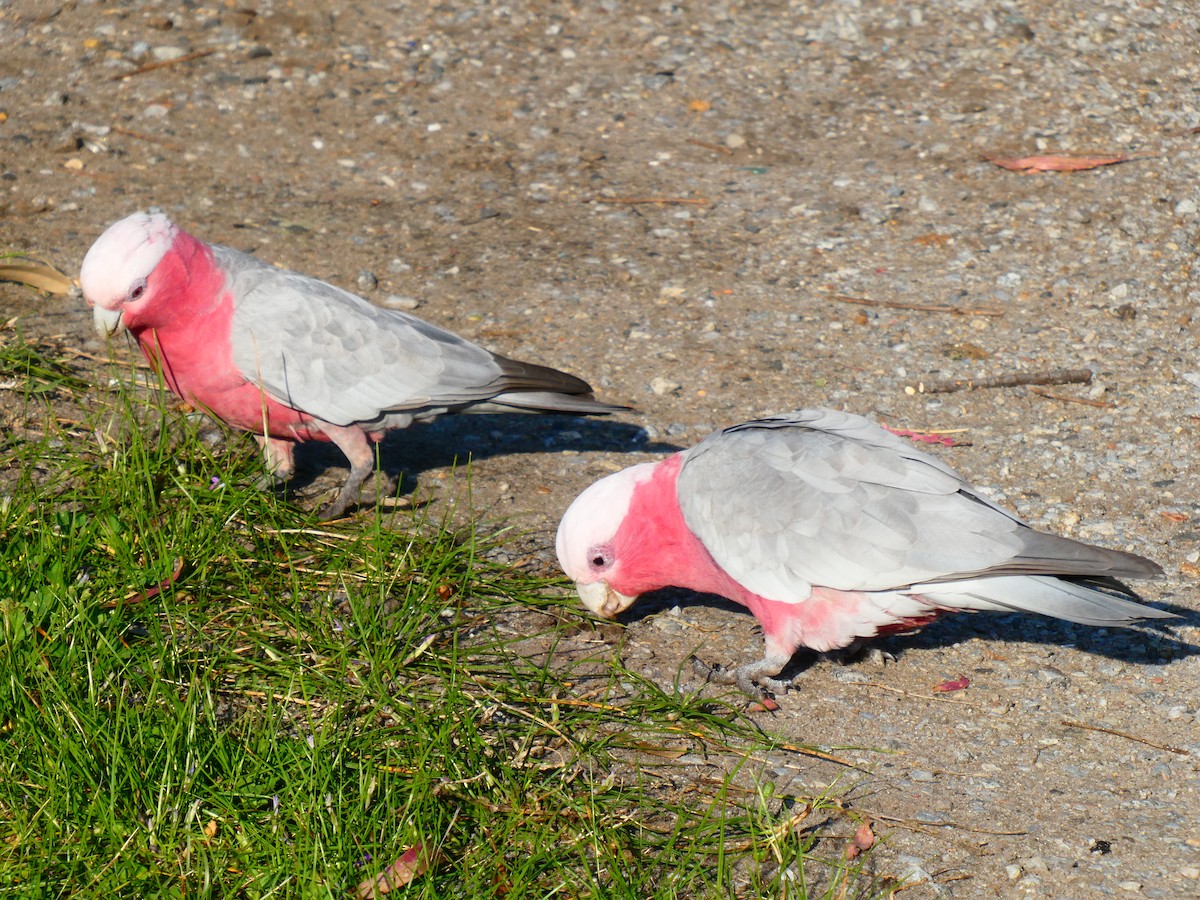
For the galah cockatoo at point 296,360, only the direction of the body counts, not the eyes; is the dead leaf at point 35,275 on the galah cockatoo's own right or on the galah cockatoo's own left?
on the galah cockatoo's own right

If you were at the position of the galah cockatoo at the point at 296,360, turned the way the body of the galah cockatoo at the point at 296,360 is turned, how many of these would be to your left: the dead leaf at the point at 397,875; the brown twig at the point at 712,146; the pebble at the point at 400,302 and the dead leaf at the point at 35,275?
1

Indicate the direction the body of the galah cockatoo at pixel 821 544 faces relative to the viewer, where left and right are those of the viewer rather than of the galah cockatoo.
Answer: facing to the left of the viewer

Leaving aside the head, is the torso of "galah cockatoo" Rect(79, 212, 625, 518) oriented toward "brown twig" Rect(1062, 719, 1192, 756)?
no

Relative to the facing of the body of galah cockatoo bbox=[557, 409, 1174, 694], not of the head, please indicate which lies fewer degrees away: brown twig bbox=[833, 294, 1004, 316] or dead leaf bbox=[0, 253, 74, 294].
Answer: the dead leaf

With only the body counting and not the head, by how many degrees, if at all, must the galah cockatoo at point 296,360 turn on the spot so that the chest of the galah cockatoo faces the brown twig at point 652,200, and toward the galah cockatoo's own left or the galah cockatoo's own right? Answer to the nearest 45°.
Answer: approximately 135° to the galah cockatoo's own right

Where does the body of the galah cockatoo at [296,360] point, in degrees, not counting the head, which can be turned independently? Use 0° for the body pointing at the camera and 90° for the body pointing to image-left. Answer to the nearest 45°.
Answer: approximately 90°

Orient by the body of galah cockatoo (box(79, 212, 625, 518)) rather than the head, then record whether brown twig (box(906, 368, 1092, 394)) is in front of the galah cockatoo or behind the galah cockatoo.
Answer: behind

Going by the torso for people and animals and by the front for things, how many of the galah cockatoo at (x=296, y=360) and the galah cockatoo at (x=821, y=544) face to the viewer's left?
2

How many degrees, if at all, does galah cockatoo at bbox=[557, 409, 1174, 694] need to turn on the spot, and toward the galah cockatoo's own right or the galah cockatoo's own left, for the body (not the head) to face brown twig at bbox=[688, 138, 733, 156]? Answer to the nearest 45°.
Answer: approximately 90° to the galah cockatoo's own right

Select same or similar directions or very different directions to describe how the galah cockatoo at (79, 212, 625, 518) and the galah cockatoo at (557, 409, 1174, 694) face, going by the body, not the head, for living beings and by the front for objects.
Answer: same or similar directions
